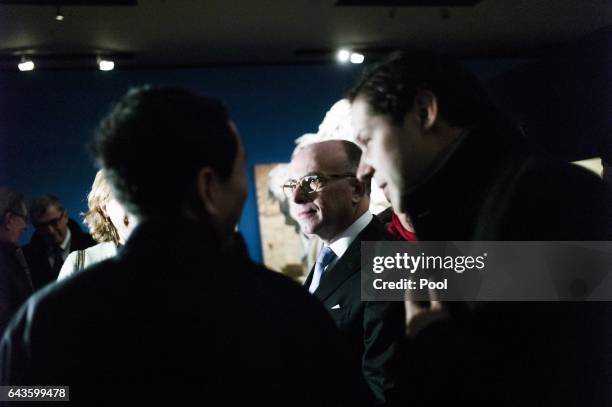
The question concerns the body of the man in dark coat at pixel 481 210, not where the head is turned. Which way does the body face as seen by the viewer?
to the viewer's left

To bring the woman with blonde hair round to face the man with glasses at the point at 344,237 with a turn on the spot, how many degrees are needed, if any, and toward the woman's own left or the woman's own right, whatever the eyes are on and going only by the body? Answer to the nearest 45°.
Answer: approximately 45° to the woman's own right

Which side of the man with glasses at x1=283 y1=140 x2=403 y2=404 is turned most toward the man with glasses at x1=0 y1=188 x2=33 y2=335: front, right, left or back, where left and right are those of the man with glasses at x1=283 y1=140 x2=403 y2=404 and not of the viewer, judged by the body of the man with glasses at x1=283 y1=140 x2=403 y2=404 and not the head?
right

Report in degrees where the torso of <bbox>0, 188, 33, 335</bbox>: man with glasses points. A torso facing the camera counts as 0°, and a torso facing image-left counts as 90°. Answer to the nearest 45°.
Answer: approximately 270°

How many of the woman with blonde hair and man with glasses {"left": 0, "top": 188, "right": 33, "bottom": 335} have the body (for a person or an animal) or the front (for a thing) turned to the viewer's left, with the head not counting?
0

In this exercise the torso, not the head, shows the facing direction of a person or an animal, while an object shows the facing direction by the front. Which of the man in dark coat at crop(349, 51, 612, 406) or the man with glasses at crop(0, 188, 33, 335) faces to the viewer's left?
the man in dark coat

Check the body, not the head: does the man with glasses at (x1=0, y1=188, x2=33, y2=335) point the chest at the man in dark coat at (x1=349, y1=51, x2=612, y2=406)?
no

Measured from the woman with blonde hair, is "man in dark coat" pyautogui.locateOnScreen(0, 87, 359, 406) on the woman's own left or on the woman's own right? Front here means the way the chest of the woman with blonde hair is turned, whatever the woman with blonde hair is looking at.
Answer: on the woman's own right

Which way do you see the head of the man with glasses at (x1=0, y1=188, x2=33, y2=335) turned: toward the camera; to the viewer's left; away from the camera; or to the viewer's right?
to the viewer's right

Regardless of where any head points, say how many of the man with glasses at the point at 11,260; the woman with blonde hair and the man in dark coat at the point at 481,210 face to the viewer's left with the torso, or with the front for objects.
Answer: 1

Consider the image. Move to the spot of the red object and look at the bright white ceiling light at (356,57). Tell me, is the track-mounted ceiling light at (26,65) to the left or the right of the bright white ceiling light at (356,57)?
left

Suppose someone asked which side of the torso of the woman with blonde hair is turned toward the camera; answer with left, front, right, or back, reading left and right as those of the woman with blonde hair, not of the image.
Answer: right

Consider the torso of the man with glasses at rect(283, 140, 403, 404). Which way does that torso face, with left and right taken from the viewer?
facing the viewer and to the left of the viewer

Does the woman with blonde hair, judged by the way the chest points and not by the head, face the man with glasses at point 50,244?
no

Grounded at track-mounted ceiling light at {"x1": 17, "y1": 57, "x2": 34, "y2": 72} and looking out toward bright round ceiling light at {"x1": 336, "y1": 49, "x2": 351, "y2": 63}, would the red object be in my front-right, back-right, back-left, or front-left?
front-right

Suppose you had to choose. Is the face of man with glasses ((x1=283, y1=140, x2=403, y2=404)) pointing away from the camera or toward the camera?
toward the camera
